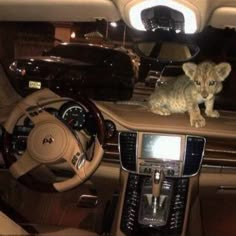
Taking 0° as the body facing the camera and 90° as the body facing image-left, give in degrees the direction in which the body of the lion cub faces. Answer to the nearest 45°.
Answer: approximately 315°
